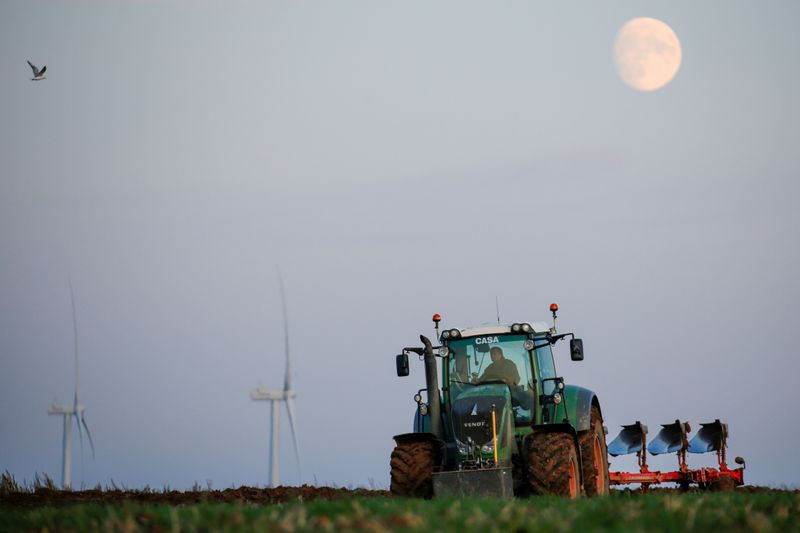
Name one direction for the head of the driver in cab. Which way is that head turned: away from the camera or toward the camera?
toward the camera

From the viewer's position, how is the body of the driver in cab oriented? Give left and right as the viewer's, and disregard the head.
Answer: facing the viewer and to the left of the viewer
